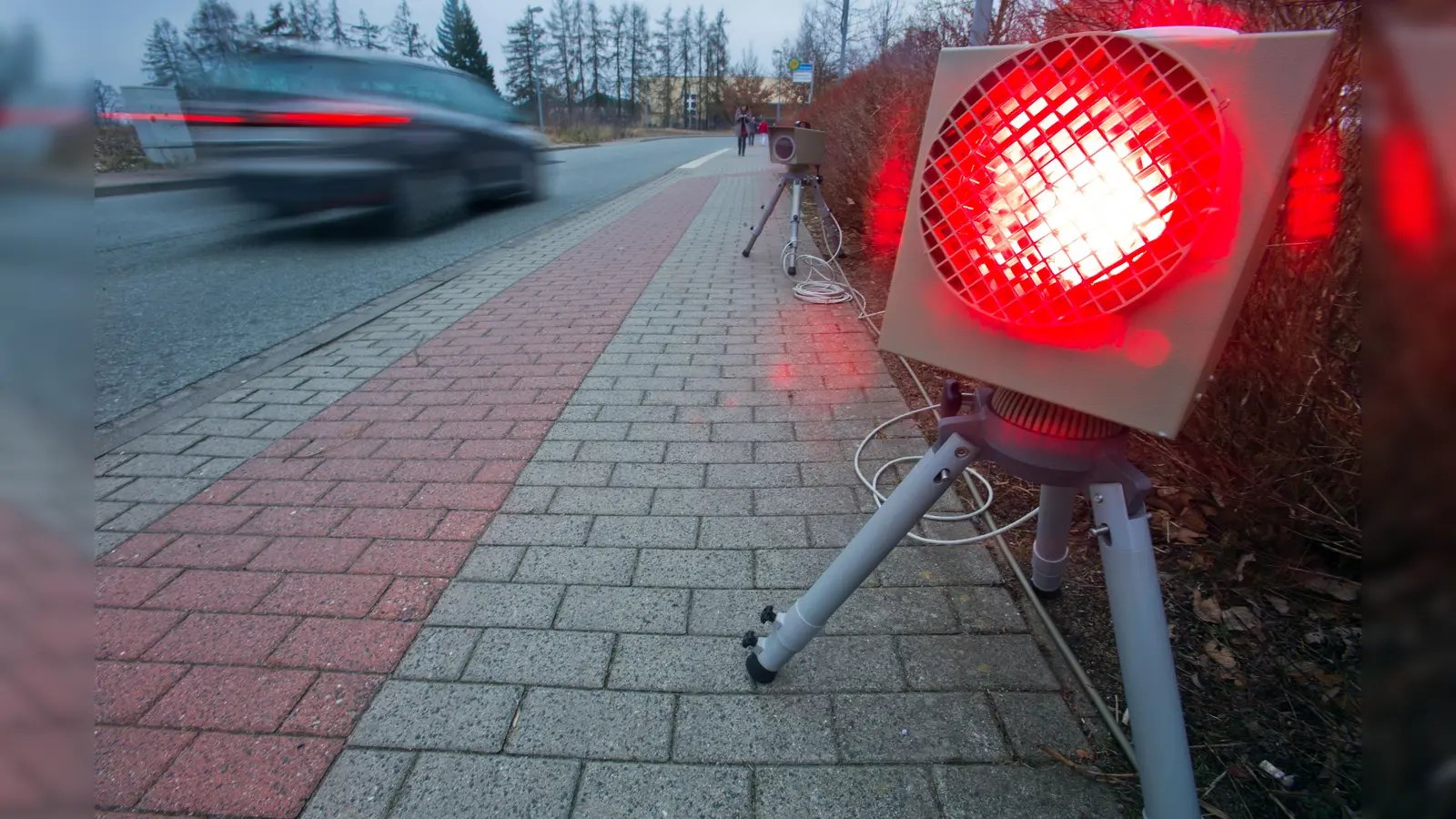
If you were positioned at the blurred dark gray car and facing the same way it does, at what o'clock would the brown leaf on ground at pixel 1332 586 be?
The brown leaf on ground is roughly at 4 o'clock from the blurred dark gray car.

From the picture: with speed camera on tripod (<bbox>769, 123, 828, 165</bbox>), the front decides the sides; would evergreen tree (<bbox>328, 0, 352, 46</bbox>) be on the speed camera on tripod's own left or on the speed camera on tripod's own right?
on the speed camera on tripod's own right

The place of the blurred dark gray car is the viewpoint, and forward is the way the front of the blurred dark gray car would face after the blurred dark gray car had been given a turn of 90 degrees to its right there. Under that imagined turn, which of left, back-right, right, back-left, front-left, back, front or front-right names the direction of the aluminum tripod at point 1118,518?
front-right

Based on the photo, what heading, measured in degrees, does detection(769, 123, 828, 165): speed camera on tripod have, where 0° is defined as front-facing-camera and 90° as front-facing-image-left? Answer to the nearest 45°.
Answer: approximately 45°

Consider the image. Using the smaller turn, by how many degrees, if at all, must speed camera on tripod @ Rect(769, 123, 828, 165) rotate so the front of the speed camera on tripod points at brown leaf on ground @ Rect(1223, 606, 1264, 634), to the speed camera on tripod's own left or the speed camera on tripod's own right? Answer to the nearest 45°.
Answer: approximately 45° to the speed camera on tripod's own left

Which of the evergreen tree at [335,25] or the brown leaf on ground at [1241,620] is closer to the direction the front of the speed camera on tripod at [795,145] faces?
the brown leaf on ground

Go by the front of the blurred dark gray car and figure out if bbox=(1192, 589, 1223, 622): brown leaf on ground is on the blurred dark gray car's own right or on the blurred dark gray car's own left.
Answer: on the blurred dark gray car's own right

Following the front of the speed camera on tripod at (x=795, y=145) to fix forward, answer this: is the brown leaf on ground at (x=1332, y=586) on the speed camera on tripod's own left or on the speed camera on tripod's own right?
on the speed camera on tripod's own left

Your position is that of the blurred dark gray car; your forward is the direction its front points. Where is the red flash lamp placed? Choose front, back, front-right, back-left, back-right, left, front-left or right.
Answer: back-right

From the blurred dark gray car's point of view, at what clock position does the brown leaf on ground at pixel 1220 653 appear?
The brown leaf on ground is roughly at 4 o'clock from the blurred dark gray car.

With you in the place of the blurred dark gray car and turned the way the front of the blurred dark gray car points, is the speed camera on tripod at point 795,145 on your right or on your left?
on your right

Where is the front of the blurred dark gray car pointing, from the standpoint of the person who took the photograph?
facing away from the viewer and to the right of the viewer
